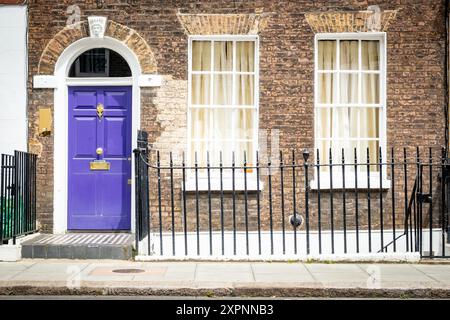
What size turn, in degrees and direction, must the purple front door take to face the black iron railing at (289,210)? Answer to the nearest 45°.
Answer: approximately 90° to its left

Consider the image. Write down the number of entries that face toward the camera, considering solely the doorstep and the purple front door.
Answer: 2

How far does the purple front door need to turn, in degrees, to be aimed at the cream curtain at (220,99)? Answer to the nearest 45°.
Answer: approximately 90° to its left

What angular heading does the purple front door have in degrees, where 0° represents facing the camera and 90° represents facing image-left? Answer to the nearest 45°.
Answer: approximately 0°

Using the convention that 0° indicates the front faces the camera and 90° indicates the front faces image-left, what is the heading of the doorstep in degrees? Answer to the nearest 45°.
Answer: approximately 0°

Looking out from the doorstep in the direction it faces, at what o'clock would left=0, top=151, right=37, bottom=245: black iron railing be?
The black iron railing is roughly at 4 o'clock from the doorstep.
